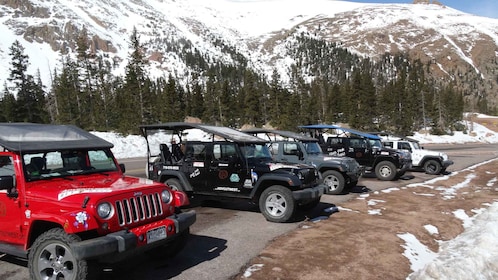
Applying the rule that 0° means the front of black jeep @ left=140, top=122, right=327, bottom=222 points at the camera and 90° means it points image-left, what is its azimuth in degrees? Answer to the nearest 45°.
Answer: approximately 315°

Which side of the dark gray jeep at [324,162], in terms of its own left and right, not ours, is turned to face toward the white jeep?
left

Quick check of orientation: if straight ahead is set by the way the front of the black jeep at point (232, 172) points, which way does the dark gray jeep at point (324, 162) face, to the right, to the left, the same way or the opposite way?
the same way

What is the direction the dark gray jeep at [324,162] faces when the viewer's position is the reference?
facing the viewer and to the right of the viewer

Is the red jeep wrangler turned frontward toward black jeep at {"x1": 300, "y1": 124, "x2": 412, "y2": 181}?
no

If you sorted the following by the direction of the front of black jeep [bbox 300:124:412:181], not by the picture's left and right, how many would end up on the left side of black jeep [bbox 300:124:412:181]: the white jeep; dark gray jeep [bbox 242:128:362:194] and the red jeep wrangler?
1

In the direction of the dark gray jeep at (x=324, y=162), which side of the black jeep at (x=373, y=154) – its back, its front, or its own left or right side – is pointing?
right

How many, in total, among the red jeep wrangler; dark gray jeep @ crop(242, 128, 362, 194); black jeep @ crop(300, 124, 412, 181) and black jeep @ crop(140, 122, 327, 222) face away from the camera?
0

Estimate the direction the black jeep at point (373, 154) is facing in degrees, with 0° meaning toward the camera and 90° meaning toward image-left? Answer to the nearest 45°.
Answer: approximately 315°

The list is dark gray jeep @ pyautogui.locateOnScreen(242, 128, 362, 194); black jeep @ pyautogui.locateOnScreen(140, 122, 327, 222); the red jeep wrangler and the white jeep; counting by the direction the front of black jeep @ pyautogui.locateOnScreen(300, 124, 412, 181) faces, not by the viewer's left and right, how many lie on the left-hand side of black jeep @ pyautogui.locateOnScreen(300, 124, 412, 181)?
1

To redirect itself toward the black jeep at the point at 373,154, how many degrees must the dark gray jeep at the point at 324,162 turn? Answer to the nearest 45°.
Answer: approximately 90° to its left

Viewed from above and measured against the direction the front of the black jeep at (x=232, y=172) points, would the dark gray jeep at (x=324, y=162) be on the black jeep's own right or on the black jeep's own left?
on the black jeep's own left

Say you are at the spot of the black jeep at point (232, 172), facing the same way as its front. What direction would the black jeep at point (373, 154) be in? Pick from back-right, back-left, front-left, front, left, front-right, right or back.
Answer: left

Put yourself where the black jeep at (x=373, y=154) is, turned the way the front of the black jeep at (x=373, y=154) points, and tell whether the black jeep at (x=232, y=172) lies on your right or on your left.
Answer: on your right

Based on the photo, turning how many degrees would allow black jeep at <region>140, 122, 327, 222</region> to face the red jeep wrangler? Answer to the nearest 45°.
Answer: approximately 90° to its right

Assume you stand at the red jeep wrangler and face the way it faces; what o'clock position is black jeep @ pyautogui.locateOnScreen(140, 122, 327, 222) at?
The black jeep is roughly at 9 o'clock from the red jeep wrangler.

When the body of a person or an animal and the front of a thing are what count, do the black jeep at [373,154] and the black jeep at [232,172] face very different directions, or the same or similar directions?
same or similar directions
